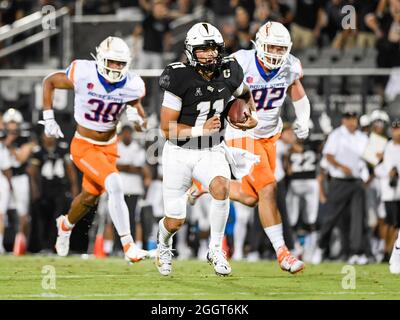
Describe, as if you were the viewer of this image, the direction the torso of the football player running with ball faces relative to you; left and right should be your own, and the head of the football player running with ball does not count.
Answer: facing the viewer and to the right of the viewer
